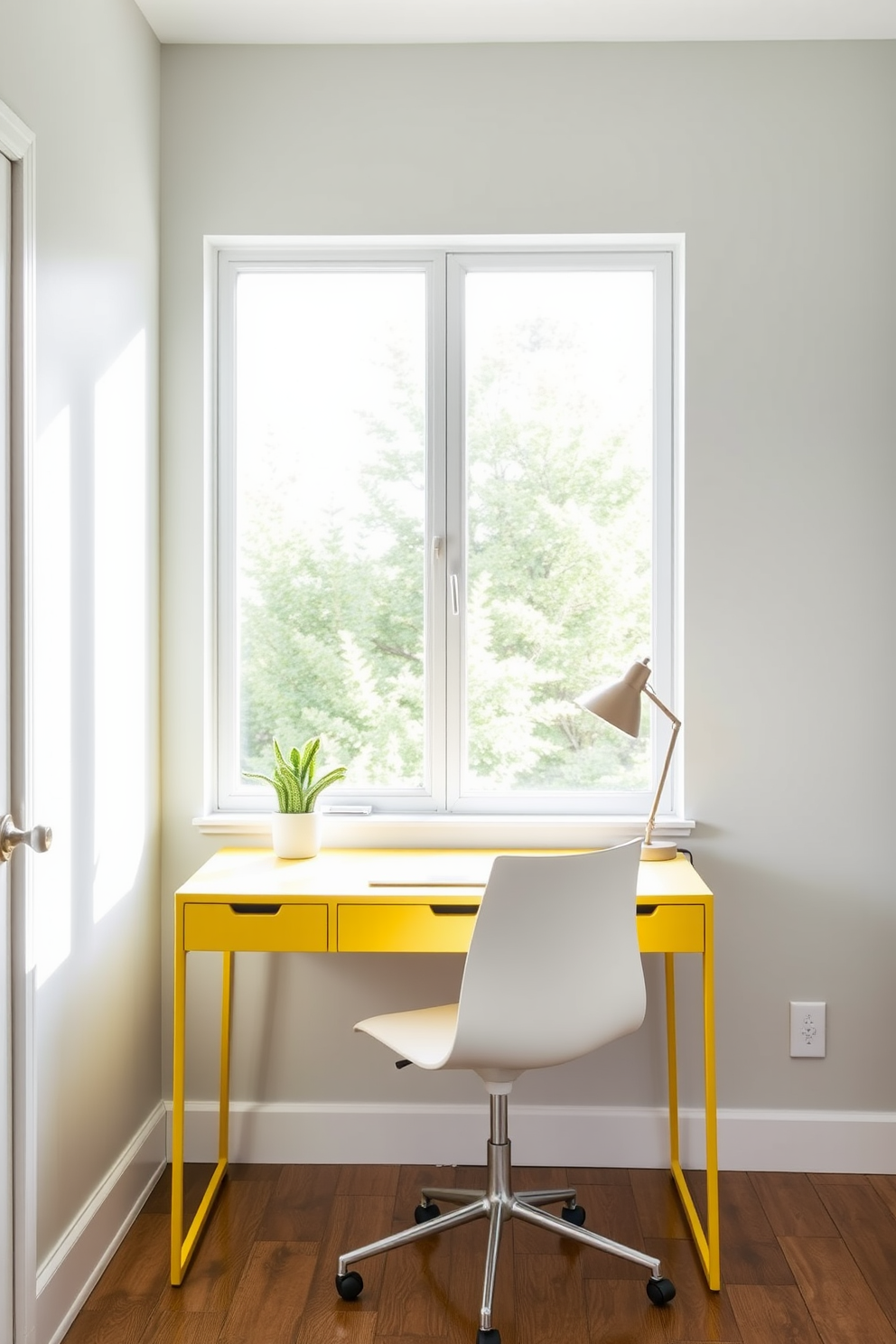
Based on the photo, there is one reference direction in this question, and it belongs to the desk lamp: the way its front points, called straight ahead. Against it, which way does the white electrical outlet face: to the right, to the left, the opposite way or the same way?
to the left

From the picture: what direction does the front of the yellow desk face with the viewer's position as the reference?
facing the viewer

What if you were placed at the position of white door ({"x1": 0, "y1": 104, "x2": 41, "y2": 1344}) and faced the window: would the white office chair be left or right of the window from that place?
right

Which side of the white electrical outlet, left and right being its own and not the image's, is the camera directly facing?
front

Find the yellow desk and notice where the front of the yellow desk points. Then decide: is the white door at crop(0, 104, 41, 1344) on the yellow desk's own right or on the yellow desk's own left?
on the yellow desk's own right

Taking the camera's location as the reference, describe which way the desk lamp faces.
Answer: facing to the left of the viewer

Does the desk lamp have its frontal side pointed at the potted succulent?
yes

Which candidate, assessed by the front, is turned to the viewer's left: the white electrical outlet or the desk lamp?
the desk lamp

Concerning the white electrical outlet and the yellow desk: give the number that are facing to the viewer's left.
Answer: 0

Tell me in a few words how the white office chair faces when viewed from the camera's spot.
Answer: facing away from the viewer and to the left of the viewer

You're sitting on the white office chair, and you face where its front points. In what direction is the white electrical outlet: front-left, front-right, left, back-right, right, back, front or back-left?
right

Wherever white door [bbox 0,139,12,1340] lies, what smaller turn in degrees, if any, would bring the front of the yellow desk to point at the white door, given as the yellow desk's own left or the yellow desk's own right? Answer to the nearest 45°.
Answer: approximately 45° to the yellow desk's own right

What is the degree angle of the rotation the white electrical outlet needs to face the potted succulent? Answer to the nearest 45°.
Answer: approximately 45° to its right
